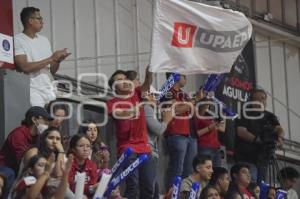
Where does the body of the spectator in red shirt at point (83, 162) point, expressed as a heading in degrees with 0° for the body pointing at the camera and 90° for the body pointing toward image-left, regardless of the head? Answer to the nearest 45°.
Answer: approximately 315°

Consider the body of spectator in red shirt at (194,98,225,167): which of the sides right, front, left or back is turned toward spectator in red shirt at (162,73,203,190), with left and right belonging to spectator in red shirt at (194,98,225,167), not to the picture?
right

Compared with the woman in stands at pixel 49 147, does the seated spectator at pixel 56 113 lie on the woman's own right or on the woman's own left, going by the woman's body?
on the woman's own left
